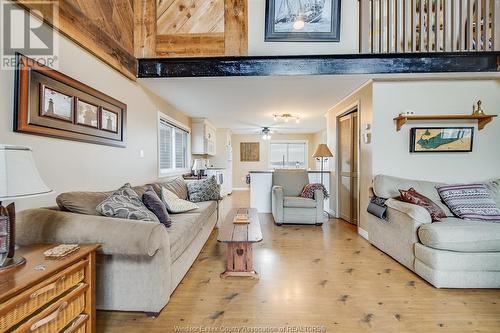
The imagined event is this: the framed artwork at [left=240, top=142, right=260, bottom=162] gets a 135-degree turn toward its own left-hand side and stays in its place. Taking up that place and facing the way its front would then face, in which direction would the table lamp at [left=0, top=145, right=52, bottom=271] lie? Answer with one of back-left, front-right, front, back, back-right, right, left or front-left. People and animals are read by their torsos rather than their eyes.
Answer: back-right

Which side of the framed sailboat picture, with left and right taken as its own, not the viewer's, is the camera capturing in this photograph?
front

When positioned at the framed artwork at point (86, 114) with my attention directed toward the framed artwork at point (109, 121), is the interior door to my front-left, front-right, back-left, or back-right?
front-right

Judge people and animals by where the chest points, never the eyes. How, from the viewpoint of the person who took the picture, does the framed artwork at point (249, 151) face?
facing the viewer

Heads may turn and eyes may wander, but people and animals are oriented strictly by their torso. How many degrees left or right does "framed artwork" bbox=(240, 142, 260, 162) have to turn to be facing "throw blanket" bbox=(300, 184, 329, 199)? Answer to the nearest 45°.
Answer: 0° — it already faces it

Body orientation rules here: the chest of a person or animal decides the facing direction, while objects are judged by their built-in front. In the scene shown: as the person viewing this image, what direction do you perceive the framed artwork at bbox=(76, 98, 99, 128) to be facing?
facing the viewer and to the right of the viewer

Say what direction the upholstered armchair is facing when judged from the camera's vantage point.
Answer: facing the viewer

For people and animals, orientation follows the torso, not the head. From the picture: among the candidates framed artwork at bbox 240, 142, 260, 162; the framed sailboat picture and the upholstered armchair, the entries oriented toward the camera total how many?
3

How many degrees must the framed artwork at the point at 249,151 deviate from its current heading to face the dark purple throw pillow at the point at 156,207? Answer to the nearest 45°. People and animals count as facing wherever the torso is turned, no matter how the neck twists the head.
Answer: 0° — it already faces it

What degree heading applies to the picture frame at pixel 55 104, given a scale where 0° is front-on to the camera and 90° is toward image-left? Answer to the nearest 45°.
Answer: approximately 315°

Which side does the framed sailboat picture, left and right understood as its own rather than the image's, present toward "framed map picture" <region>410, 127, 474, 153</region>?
left

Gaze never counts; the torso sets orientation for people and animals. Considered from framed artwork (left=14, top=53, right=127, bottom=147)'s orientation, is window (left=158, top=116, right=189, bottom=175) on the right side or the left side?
on its left
